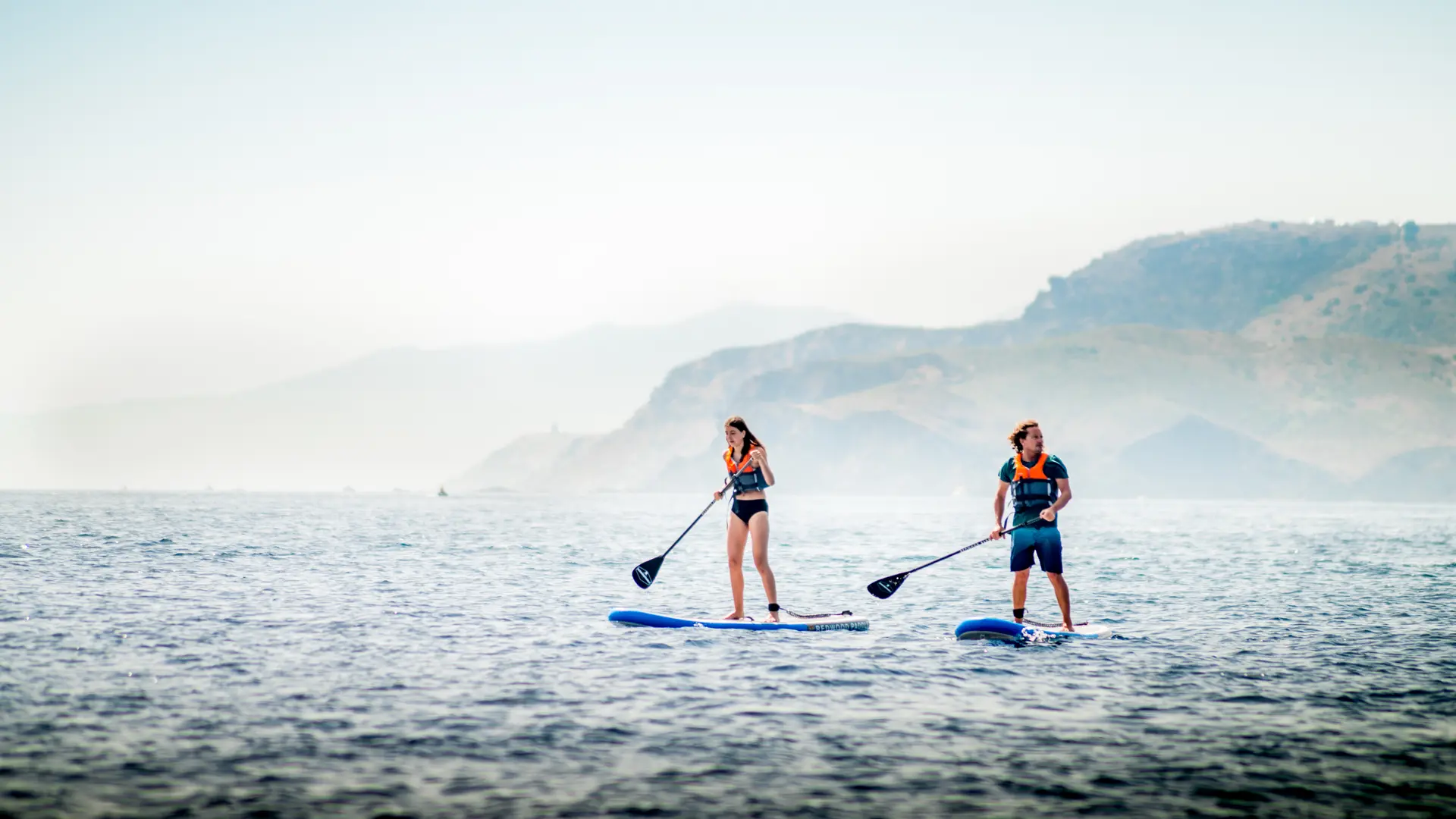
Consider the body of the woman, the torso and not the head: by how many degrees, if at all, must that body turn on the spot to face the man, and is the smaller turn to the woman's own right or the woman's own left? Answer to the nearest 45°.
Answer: approximately 135° to the woman's own left

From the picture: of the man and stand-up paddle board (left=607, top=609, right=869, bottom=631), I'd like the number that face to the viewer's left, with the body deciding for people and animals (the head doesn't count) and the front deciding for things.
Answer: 1

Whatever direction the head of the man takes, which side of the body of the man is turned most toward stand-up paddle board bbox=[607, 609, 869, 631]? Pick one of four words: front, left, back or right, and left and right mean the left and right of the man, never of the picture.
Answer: right

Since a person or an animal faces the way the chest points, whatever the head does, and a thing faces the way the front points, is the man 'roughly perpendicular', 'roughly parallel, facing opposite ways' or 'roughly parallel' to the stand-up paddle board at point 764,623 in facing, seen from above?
roughly perpendicular

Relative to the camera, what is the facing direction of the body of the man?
toward the camera

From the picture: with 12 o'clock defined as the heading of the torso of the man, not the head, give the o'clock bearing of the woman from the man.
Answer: The woman is roughly at 3 o'clock from the man.

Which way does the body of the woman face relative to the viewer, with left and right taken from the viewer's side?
facing the viewer and to the left of the viewer

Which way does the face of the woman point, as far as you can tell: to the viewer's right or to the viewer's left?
to the viewer's left

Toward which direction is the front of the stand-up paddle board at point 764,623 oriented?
to the viewer's left
